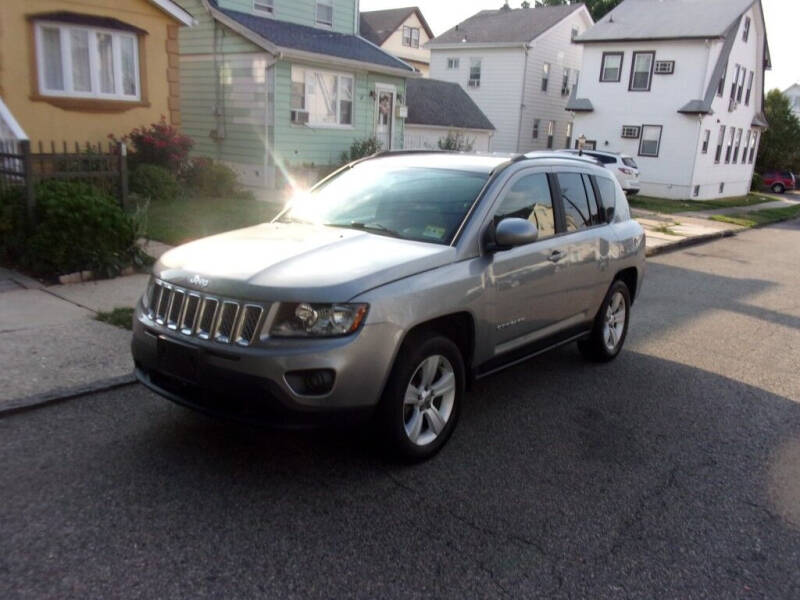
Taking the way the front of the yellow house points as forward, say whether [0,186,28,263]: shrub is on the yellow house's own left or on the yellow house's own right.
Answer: on the yellow house's own right

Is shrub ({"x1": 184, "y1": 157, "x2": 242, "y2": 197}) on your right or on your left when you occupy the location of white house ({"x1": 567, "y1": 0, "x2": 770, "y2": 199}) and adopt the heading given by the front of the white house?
on your right

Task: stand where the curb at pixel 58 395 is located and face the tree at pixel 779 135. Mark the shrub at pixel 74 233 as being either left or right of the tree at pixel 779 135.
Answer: left

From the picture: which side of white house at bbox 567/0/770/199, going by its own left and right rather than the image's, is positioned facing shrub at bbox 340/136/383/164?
right

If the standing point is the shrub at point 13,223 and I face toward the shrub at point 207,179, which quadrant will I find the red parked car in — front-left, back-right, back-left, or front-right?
front-right

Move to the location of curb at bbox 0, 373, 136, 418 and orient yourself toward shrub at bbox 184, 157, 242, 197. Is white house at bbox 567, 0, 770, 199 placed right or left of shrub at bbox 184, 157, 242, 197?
right

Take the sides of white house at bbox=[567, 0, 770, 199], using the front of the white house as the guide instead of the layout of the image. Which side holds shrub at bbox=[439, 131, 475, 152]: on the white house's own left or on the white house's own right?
on the white house's own right

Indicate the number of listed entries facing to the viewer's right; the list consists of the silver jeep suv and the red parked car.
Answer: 0

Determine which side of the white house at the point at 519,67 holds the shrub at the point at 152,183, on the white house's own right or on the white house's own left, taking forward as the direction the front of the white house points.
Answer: on the white house's own right

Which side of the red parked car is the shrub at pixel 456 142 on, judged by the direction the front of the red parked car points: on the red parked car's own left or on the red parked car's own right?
on the red parked car's own left
